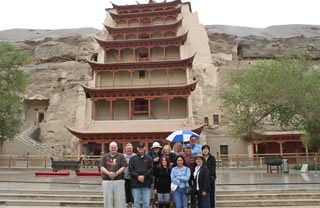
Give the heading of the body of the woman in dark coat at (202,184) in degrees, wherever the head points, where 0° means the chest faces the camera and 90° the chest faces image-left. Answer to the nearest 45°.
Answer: approximately 45°

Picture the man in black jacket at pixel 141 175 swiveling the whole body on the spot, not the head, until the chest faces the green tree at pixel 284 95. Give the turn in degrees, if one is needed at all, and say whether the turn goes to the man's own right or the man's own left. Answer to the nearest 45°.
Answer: approximately 135° to the man's own left

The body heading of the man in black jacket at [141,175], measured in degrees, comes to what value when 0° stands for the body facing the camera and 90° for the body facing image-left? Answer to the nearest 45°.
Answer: approximately 0°

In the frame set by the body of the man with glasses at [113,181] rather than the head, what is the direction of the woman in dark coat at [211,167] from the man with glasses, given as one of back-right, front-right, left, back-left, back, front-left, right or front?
left

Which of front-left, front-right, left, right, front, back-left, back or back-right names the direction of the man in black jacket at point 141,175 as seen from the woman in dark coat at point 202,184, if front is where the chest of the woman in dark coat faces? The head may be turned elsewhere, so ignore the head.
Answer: front-right

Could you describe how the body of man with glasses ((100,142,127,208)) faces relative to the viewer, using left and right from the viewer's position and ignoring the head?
facing the viewer

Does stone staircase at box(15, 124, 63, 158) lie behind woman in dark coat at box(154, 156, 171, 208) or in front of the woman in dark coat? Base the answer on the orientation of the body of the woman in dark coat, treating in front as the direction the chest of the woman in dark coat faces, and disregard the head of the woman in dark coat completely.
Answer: behind

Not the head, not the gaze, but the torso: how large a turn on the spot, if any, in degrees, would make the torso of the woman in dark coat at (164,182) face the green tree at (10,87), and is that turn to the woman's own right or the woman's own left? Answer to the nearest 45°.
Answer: approximately 135° to the woman's own right

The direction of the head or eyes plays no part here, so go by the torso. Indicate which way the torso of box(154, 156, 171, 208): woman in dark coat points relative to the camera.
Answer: toward the camera

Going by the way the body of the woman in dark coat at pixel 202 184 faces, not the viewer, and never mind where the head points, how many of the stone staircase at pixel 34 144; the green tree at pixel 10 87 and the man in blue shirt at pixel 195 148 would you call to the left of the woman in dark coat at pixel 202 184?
0

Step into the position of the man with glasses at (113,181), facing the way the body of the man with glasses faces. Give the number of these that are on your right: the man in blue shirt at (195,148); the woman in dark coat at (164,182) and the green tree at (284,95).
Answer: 0

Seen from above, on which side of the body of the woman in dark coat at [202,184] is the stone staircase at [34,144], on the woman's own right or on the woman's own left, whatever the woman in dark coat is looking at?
on the woman's own right

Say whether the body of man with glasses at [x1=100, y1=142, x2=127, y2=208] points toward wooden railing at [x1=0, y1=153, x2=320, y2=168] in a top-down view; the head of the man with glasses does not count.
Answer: no

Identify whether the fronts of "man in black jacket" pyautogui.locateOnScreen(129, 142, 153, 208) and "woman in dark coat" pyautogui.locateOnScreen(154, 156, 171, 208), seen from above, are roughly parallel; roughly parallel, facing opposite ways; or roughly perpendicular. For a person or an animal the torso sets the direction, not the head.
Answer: roughly parallel

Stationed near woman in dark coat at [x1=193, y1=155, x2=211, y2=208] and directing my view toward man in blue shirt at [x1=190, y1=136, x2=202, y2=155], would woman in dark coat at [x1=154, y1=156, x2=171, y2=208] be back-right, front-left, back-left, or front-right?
front-left

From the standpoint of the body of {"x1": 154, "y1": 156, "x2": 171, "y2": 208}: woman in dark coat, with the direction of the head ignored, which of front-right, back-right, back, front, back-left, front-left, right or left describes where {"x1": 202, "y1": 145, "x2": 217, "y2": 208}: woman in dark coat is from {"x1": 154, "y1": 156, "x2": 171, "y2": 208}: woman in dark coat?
left

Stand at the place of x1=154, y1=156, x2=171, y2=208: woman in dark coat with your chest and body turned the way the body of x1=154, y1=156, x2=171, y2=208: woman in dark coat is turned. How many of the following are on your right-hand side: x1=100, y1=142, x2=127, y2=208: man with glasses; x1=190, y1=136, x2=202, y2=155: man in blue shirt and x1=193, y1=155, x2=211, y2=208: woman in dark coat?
1
